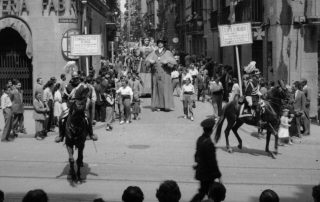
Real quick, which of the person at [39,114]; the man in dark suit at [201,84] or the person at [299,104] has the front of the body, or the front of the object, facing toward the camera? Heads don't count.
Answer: the man in dark suit

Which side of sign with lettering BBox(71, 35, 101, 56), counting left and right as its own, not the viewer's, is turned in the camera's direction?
front

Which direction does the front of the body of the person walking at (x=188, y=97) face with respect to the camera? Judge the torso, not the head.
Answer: toward the camera

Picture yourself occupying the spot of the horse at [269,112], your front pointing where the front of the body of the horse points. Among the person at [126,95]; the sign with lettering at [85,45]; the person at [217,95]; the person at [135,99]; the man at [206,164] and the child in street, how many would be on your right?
1

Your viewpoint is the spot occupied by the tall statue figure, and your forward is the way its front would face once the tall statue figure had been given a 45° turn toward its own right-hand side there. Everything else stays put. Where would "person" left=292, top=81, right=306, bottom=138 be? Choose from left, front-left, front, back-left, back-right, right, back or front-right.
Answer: left

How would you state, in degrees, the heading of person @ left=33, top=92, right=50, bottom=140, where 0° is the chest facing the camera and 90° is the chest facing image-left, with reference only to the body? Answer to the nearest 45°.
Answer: approximately 270°

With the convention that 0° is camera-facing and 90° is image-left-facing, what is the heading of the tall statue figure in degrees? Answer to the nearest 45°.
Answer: approximately 0°

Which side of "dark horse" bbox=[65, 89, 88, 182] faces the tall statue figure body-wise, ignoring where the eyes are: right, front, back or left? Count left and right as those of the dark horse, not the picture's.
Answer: back

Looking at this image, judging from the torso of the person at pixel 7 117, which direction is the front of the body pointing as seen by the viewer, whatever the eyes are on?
to the viewer's right

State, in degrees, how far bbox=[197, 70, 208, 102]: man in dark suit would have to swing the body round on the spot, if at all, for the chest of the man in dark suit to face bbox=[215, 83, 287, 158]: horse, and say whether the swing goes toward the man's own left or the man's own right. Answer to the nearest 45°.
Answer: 0° — they already face it

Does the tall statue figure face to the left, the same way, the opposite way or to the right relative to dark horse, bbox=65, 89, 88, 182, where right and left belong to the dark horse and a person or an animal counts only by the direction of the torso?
the same way

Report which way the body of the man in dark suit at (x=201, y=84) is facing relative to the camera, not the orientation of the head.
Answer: toward the camera

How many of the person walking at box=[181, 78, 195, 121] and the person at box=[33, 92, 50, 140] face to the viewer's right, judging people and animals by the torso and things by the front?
1

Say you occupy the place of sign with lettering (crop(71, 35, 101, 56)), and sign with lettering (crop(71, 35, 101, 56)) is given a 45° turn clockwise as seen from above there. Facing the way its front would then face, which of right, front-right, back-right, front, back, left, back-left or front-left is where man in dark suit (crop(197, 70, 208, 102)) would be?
back

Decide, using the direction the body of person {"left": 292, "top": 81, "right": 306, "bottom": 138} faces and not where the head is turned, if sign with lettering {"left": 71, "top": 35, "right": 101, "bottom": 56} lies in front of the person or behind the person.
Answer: in front
